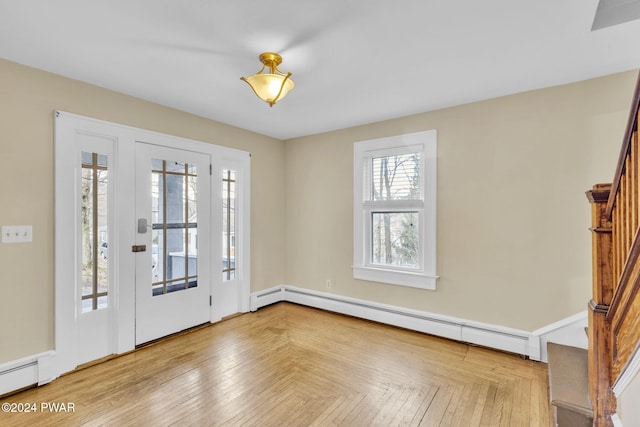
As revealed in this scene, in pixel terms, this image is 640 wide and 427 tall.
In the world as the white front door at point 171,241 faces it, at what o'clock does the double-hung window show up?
The double-hung window is roughly at 11 o'clock from the white front door.

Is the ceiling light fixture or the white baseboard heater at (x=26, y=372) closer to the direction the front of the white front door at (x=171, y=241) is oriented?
the ceiling light fixture

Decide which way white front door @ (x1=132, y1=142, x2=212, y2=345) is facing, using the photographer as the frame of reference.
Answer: facing the viewer and to the right of the viewer

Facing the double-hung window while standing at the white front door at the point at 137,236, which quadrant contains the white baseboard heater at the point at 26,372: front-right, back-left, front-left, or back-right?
back-right

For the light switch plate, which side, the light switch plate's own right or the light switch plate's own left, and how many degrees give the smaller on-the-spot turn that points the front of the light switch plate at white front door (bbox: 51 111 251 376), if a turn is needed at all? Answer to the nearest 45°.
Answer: approximately 90° to the light switch plate's own left

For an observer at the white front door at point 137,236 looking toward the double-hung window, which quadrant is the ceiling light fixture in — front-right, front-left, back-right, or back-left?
front-right

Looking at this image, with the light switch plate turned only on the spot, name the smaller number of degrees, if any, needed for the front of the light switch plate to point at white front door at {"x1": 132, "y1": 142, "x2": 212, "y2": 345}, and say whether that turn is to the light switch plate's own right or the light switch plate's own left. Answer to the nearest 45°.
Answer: approximately 90° to the light switch plate's own left

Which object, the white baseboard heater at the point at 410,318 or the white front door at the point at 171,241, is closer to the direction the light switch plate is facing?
the white baseboard heater

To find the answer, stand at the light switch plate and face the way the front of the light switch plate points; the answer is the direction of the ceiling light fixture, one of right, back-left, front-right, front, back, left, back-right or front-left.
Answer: front-left

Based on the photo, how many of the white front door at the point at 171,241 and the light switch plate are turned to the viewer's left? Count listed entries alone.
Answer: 0

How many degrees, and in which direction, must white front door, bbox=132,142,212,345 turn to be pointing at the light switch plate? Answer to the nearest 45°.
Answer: approximately 90° to its right

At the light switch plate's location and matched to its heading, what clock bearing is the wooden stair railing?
The wooden stair railing is roughly at 11 o'clock from the light switch plate.

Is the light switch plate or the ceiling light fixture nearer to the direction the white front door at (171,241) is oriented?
the ceiling light fixture

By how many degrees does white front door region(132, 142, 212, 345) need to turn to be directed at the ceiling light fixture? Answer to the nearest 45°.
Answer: approximately 45° to its right

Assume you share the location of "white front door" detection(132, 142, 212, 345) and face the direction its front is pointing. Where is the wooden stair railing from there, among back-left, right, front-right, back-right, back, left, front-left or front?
front

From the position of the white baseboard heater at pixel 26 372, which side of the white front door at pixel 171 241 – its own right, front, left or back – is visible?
right

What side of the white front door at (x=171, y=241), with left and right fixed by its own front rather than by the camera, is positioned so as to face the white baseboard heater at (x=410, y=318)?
front
